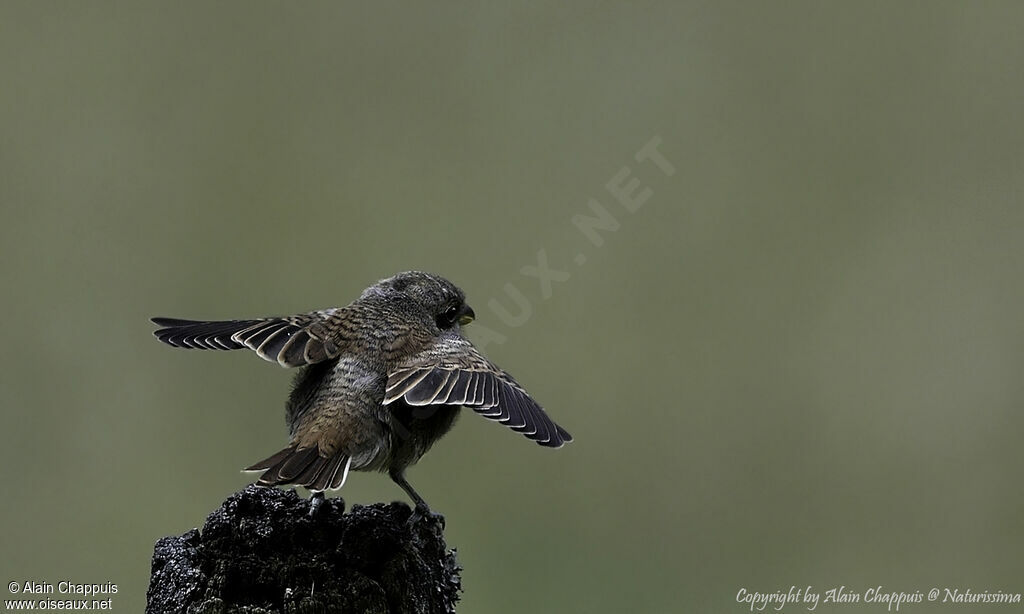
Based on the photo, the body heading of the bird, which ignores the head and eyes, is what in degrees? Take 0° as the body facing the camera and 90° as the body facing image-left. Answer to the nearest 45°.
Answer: approximately 225°
